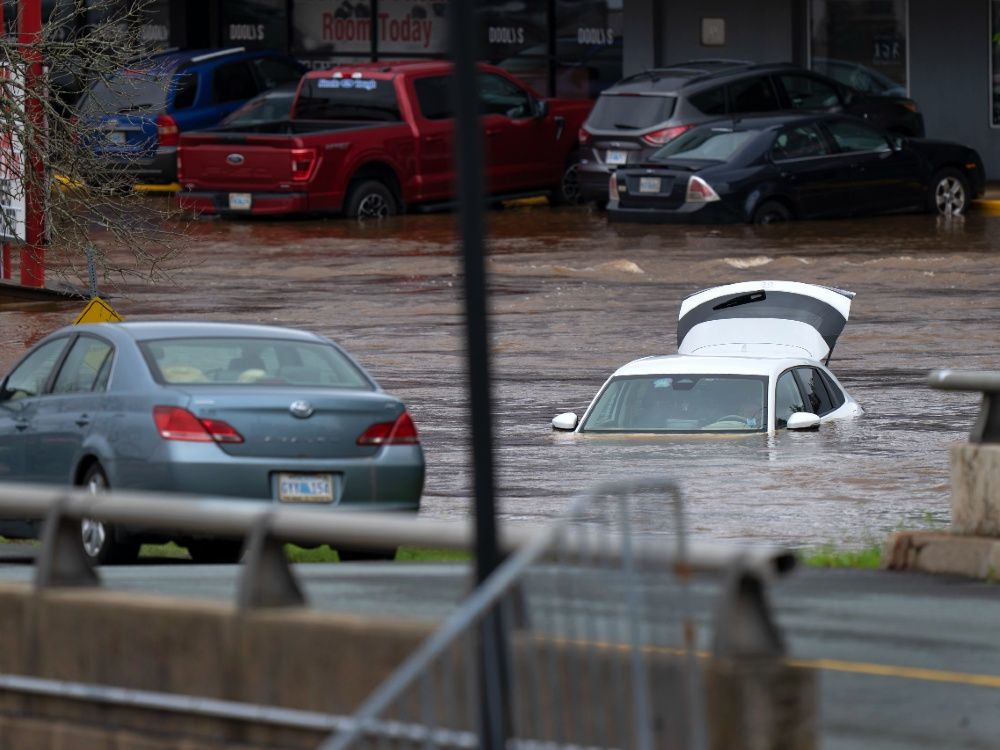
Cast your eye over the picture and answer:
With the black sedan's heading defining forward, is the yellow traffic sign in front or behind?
behind

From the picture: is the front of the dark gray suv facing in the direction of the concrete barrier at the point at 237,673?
no

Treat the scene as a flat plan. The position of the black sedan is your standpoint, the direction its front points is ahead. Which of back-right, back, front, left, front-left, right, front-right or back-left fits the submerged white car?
back-right

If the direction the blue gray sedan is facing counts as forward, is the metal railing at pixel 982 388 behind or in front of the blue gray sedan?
behind

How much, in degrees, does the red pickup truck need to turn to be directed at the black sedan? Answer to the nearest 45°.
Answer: approximately 90° to its right

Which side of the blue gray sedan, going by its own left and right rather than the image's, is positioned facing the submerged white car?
right

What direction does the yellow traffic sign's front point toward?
toward the camera

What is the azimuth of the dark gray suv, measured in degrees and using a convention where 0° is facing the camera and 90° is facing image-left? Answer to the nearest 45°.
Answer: approximately 225°

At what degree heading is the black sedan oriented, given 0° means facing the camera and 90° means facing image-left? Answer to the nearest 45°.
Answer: approximately 225°

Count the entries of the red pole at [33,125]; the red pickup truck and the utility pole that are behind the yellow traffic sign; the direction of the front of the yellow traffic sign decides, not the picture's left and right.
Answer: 2

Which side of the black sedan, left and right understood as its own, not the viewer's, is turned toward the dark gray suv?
left

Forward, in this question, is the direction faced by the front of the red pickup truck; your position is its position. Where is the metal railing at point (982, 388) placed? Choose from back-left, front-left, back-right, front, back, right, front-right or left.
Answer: back-right

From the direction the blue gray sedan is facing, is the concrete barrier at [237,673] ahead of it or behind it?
behind

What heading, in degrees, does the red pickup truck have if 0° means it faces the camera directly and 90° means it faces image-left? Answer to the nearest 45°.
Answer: approximately 225°

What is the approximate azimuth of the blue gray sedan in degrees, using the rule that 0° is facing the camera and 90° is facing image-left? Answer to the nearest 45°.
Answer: approximately 135°

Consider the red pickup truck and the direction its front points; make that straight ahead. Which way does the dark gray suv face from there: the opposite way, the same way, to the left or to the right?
the same way

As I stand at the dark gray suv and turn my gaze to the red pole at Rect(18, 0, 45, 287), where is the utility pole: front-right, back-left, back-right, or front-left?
front-left
